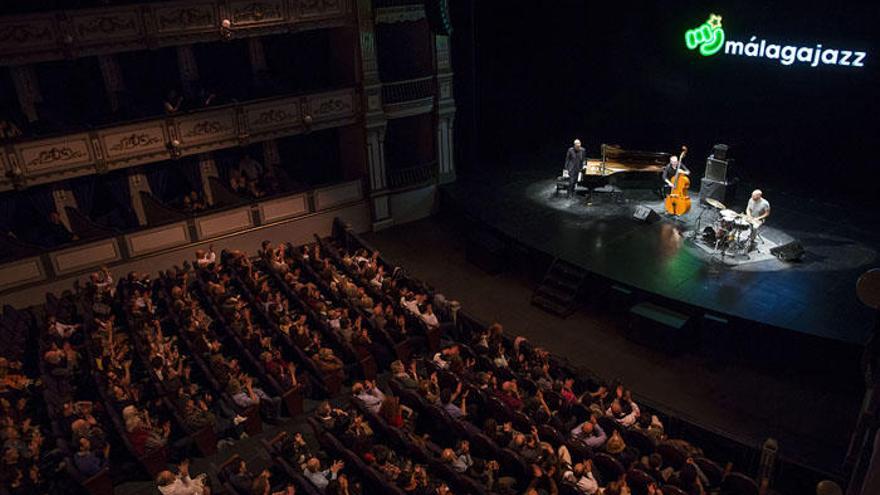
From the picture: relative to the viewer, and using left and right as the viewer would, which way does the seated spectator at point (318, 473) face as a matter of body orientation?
facing away from the viewer and to the right of the viewer

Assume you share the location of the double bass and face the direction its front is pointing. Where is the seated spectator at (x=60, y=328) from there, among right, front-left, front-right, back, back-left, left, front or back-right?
front

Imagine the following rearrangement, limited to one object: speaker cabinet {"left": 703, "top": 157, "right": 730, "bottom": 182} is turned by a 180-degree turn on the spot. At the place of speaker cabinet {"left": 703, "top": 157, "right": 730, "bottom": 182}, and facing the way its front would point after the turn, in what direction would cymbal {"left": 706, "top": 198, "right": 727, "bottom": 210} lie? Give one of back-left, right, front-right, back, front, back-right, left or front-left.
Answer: back-right

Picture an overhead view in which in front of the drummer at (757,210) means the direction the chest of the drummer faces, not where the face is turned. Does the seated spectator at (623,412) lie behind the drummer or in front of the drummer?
in front

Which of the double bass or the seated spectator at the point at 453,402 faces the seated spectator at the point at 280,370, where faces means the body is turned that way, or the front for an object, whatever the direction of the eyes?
the double bass

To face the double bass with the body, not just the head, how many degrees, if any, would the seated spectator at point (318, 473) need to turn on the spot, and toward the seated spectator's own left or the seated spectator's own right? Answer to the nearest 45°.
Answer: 0° — they already face it

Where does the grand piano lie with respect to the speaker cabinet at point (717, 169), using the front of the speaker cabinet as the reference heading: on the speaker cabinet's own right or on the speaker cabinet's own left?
on the speaker cabinet's own right

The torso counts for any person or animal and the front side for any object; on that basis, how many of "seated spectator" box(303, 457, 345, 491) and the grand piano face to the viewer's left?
1

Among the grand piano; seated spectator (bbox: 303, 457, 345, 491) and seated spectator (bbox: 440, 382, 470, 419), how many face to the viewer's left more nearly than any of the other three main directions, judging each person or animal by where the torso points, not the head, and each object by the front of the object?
1

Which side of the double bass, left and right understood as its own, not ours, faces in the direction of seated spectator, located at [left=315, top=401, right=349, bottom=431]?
front

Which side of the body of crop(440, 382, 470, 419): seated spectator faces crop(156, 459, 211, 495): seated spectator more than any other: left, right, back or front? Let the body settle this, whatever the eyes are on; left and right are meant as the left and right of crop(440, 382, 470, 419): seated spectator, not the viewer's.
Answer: back

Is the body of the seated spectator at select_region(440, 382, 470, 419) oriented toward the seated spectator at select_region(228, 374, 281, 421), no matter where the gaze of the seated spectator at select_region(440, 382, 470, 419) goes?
no

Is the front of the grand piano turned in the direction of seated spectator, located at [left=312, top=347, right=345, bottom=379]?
no

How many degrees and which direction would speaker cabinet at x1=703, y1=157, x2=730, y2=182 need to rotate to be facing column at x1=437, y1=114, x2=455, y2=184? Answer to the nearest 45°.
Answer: approximately 45° to its right

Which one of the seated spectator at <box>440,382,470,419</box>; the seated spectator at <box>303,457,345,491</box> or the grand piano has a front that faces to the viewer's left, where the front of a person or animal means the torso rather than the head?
the grand piano

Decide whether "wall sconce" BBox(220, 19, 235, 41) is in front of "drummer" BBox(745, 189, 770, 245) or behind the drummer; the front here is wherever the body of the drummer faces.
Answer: in front

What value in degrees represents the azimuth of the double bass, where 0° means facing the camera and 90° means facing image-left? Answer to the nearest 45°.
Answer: approximately 45°

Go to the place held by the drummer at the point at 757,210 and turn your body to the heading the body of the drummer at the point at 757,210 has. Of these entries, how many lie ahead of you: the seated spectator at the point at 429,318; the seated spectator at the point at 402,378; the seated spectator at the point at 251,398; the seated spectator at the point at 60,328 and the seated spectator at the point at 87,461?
5

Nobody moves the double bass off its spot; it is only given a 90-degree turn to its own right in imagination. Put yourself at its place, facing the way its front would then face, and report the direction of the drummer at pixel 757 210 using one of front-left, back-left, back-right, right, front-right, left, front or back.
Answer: back

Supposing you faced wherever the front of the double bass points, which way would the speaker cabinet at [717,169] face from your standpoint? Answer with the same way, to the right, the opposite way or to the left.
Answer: the same way

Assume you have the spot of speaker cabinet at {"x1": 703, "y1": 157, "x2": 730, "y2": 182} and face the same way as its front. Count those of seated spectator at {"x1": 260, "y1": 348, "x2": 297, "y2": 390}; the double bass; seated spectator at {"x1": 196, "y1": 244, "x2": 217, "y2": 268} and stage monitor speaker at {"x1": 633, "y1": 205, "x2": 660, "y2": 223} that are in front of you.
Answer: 4

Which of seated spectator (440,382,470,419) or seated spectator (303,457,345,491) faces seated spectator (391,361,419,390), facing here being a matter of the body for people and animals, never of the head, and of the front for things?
seated spectator (303,457,345,491)

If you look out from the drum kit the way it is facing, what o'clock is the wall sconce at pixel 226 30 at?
The wall sconce is roughly at 1 o'clock from the drum kit.
